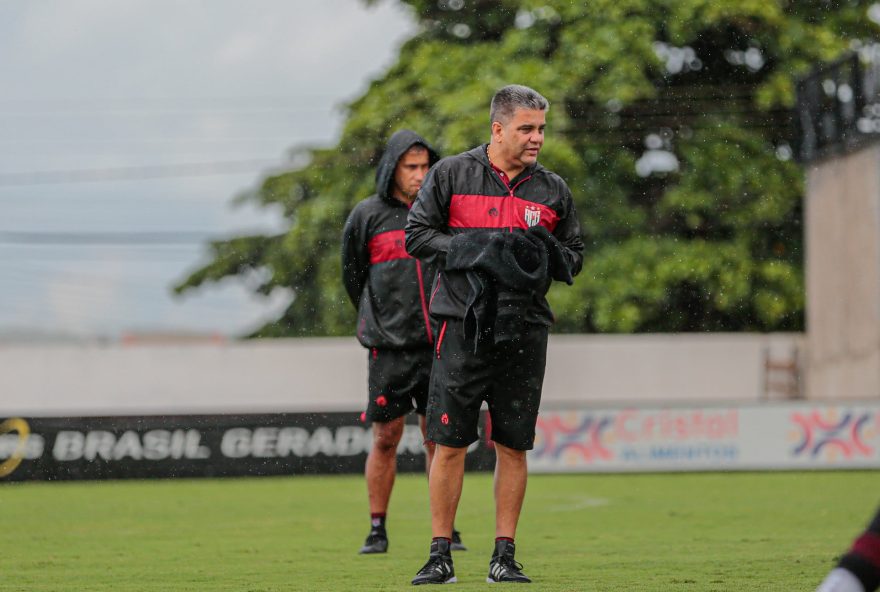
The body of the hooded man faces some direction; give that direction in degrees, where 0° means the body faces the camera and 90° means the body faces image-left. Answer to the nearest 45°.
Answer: approximately 315°

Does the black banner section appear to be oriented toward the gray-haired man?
yes

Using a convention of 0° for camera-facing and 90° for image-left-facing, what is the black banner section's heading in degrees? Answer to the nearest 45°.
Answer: approximately 0°

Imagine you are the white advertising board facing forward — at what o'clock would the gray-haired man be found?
The gray-haired man is roughly at 12 o'clock from the white advertising board.

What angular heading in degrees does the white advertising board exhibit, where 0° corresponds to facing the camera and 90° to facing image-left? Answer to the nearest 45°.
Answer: approximately 0°
